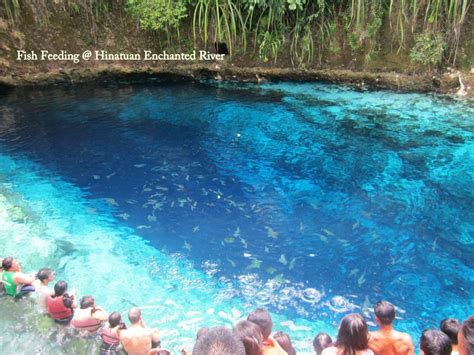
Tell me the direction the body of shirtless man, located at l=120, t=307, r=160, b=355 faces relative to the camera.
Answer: away from the camera

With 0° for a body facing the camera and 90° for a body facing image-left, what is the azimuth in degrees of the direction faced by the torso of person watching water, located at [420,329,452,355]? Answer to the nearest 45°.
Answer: approximately 180°

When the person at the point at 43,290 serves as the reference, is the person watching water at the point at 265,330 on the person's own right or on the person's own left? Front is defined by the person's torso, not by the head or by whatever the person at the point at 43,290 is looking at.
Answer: on the person's own right

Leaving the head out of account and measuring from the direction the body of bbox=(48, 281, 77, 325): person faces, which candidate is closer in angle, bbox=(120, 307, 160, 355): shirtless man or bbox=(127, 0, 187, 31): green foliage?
the green foliage

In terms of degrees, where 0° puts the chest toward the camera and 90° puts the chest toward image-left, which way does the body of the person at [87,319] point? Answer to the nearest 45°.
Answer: approximately 180°

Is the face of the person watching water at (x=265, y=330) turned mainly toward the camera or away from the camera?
away from the camera

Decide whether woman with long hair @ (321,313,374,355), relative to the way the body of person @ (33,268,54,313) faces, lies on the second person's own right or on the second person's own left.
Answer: on the second person's own right

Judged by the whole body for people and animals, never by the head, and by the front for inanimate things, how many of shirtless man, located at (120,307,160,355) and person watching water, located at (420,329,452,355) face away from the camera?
2

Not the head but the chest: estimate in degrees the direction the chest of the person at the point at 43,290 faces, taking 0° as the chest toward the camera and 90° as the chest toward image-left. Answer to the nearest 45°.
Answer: approximately 225°

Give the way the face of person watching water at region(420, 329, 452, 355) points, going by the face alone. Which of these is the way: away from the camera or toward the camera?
away from the camera

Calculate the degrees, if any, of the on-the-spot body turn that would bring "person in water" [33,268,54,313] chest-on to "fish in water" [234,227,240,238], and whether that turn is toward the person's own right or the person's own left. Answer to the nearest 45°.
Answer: approximately 45° to the person's own right

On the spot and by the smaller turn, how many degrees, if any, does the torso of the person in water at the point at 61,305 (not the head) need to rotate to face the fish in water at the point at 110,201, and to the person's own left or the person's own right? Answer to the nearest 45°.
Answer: approximately 45° to the person's own left

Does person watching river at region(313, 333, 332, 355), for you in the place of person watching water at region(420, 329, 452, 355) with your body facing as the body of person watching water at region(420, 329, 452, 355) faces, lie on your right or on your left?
on your left
